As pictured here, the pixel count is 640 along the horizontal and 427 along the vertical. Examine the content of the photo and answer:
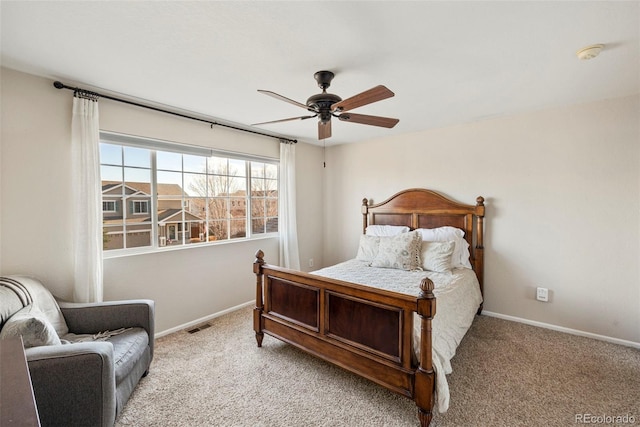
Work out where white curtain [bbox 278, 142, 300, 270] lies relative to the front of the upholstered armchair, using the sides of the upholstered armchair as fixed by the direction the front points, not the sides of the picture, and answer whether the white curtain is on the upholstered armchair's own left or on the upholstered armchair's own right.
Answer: on the upholstered armchair's own left

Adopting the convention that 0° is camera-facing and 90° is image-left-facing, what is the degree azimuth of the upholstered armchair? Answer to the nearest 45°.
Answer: approximately 315°

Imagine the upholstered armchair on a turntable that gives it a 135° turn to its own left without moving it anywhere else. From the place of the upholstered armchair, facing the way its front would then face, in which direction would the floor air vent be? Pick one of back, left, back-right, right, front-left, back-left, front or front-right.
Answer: front-right

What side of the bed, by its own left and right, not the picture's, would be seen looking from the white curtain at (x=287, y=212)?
right

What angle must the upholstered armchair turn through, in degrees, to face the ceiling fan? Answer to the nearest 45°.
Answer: approximately 45° to its left

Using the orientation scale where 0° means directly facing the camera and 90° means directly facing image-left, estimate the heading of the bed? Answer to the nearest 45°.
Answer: approximately 45°

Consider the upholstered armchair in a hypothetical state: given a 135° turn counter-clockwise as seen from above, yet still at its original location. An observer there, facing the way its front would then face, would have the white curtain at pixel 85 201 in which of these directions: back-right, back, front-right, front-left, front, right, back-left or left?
front

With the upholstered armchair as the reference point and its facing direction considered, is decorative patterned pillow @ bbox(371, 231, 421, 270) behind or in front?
in front

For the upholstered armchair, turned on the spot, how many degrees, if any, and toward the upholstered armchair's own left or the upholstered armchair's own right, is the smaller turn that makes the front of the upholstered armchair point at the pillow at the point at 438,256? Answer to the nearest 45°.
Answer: approximately 45° to the upholstered armchair's own left

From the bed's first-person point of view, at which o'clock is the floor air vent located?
The floor air vent is roughly at 2 o'clock from the bed.
